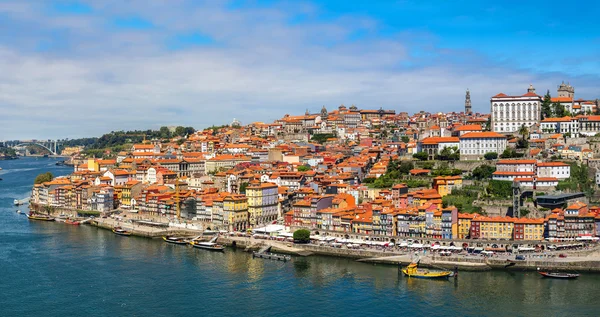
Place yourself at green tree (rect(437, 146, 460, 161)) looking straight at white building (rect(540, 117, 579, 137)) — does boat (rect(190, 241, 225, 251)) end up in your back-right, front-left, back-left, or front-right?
back-right

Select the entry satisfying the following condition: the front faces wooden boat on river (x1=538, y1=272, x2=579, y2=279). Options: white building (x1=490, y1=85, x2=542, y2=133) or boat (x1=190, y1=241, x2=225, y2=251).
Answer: the white building

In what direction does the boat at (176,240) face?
to the viewer's left

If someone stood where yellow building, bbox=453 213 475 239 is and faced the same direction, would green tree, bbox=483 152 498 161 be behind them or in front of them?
behind

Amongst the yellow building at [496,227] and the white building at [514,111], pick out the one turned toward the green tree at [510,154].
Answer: the white building

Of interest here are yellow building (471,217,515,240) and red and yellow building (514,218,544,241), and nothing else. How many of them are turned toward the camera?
2

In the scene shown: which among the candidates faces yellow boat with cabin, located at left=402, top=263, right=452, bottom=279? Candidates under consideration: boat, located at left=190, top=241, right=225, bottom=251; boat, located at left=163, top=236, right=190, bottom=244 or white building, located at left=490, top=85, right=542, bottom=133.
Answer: the white building

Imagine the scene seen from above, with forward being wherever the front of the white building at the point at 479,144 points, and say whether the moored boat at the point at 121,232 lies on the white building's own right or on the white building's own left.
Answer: on the white building's own right

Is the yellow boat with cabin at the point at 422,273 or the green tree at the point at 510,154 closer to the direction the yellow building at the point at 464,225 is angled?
the yellow boat with cabin

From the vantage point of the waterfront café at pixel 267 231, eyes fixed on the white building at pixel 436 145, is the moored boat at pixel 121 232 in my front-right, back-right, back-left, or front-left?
back-left

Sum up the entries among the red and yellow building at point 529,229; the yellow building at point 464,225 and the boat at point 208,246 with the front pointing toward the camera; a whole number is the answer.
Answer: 2

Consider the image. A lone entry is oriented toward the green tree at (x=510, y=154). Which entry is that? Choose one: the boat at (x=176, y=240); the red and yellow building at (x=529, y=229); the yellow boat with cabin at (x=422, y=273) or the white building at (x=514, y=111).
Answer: the white building

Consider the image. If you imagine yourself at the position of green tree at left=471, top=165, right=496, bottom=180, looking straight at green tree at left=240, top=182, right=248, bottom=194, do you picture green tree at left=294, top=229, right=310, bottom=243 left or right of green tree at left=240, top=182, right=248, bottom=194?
left

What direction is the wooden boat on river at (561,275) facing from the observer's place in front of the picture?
facing to the left of the viewer

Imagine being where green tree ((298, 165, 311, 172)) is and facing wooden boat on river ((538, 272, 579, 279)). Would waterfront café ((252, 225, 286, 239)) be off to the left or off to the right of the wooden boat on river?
right
